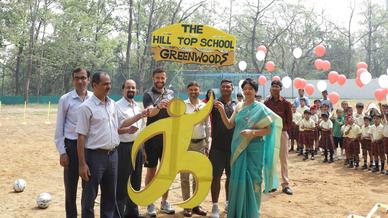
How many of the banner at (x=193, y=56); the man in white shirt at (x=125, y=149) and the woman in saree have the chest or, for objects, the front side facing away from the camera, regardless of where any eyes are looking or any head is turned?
0

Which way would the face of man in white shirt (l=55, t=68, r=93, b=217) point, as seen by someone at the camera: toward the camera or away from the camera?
toward the camera

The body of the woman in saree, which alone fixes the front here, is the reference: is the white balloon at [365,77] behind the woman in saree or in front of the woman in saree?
behind

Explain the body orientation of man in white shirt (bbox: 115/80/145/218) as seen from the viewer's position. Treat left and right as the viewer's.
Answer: facing the viewer and to the right of the viewer

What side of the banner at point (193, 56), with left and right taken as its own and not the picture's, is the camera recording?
front

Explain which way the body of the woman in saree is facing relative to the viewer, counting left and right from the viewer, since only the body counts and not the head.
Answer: facing the viewer and to the left of the viewer

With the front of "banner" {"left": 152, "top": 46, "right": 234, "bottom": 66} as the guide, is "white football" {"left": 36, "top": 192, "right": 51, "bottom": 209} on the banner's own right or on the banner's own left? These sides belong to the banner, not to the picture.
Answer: on the banner's own right

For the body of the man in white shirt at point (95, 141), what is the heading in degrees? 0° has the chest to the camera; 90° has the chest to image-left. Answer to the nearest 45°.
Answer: approximately 315°
